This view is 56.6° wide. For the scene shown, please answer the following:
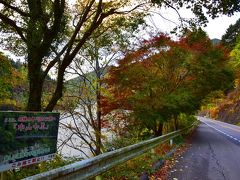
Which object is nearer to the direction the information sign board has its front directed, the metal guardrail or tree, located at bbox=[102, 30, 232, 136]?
the metal guardrail

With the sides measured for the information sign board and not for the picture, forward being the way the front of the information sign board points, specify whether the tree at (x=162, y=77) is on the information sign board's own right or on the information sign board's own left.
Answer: on the information sign board's own left

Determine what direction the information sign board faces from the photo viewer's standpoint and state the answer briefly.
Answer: facing the viewer and to the right of the viewer
